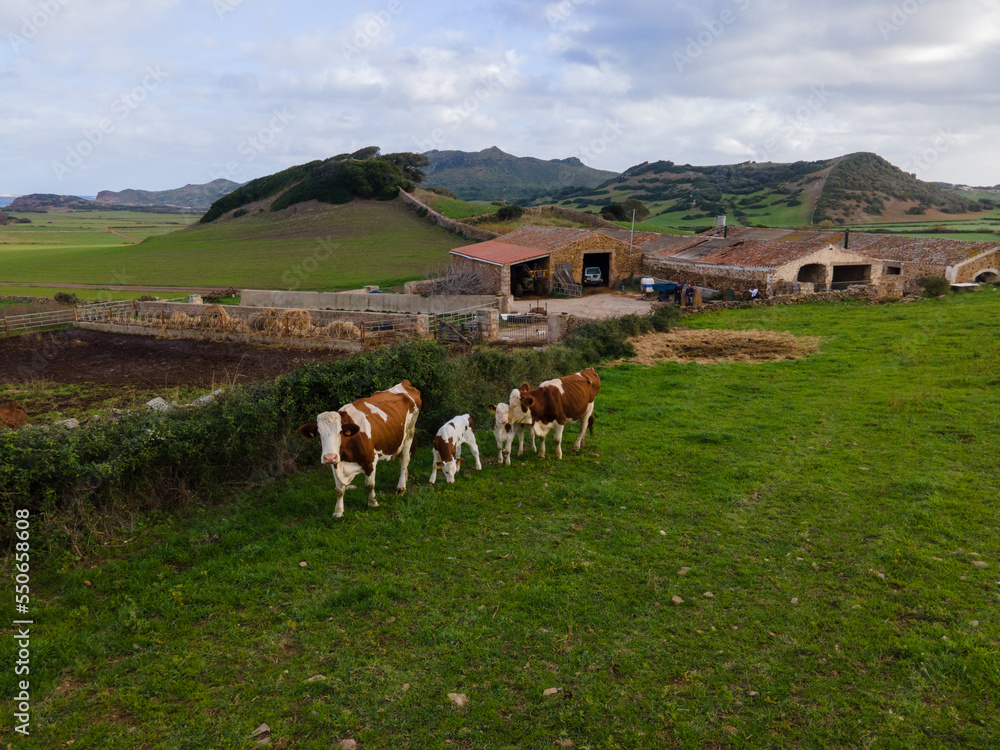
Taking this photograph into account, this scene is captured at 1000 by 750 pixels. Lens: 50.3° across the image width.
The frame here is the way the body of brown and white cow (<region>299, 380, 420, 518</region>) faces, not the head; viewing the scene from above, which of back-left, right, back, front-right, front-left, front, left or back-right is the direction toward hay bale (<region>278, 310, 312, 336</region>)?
back-right

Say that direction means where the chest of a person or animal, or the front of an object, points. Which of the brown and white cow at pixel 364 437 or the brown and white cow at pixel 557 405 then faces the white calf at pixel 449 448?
the brown and white cow at pixel 557 405

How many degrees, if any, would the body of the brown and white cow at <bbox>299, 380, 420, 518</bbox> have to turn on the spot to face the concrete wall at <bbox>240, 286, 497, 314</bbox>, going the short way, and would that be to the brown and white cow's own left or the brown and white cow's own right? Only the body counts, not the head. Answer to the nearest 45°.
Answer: approximately 135° to the brown and white cow's own right

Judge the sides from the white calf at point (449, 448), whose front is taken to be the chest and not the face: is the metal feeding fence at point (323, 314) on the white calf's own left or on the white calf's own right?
on the white calf's own right

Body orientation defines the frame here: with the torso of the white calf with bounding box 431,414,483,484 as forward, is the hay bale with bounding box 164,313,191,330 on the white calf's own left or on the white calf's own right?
on the white calf's own right

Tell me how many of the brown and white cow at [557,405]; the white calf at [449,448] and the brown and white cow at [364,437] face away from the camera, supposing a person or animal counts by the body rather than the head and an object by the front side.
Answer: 0

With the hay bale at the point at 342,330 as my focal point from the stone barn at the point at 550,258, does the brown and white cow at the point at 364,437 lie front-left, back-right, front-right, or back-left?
front-left

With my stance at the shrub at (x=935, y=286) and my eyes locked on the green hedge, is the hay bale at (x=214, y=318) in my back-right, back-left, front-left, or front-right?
front-right

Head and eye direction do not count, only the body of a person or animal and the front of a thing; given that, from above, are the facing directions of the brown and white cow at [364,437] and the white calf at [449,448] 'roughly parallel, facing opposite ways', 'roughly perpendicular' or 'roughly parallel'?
roughly parallel

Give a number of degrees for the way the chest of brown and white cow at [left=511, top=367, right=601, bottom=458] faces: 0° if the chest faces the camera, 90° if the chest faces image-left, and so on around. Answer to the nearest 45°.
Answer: approximately 45°

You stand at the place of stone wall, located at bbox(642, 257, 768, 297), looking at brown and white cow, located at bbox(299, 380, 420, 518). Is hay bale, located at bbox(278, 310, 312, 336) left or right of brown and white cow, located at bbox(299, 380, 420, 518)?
right

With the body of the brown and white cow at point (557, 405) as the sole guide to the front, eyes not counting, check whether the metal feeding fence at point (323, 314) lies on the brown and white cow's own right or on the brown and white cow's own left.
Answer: on the brown and white cow's own right

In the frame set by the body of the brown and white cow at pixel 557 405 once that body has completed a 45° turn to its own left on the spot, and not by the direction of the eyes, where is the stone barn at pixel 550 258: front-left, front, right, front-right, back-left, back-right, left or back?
back

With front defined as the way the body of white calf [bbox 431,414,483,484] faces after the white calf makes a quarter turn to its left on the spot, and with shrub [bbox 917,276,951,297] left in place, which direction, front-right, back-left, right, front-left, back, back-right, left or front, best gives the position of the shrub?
left

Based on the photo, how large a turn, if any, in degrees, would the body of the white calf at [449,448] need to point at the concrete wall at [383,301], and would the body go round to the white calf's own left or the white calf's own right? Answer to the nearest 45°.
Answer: approximately 135° to the white calf's own right

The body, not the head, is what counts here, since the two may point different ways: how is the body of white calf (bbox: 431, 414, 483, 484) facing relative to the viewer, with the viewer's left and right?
facing the viewer and to the left of the viewer
